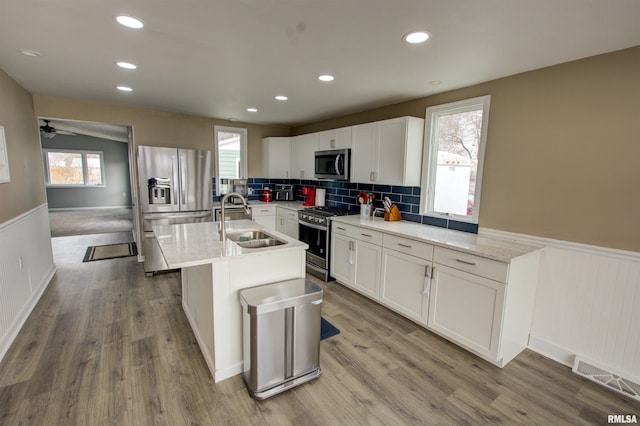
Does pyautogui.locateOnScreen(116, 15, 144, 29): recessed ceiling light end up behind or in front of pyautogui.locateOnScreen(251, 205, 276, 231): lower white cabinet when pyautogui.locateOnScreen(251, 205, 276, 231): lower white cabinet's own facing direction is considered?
in front

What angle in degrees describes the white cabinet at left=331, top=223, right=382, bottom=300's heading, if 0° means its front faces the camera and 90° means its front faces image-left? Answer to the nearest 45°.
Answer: approximately 45°

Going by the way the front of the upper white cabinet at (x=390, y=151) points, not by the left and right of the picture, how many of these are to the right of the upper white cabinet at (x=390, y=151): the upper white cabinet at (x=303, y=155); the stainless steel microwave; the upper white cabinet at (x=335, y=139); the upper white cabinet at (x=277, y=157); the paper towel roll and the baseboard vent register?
5

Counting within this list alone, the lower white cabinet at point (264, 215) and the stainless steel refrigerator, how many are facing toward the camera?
2

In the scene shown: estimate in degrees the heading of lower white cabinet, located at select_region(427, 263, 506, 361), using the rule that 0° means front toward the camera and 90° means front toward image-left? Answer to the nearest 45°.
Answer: approximately 45°

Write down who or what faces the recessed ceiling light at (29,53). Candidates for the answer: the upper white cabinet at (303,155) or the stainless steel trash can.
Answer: the upper white cabinet

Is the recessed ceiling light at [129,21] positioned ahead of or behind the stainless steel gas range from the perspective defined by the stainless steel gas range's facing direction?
ahead

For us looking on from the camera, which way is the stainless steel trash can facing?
facing the viewer and to the right of the viewer

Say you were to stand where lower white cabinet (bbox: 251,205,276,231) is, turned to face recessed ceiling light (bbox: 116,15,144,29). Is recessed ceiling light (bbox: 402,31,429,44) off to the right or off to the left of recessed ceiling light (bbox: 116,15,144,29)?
left

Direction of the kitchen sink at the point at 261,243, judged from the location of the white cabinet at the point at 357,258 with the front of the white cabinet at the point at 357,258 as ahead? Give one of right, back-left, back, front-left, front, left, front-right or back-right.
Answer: front

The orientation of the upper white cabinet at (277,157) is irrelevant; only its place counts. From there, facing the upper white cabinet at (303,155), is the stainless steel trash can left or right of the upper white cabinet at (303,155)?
right

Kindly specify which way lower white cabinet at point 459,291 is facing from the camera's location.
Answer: facing the viewer and to the left of the viewer

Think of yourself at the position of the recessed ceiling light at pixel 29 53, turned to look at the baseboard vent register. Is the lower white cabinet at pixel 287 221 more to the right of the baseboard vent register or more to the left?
left

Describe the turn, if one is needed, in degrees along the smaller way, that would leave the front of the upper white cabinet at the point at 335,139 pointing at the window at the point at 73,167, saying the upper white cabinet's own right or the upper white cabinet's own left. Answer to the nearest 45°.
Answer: approximately 90° to the upper white cabinet's own right

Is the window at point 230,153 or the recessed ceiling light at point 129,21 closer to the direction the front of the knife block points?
the recessed ceiling light

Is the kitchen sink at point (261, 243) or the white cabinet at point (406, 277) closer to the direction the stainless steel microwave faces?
the kitchen sink

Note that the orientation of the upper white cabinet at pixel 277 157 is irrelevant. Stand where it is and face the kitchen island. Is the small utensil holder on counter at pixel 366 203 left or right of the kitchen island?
left

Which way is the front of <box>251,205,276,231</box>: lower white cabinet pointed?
toward the camera
